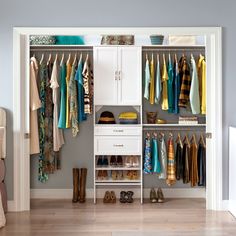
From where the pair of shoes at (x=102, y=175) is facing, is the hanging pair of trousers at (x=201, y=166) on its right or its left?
on its left

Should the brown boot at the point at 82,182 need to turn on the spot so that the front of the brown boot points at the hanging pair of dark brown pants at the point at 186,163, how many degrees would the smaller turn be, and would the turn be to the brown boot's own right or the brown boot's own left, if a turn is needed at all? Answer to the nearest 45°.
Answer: approximately 90° to the brown boot's own left
